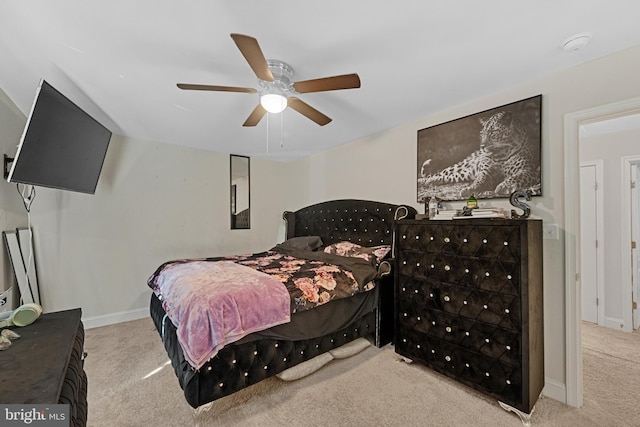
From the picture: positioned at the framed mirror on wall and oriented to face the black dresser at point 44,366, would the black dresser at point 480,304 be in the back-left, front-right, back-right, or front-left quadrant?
front-left

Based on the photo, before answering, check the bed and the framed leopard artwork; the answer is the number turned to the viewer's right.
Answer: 0

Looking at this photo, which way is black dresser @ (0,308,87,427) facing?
to the viewer's right

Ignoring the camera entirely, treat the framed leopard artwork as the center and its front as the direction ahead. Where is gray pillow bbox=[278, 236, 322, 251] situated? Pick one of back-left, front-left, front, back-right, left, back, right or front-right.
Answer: front-right

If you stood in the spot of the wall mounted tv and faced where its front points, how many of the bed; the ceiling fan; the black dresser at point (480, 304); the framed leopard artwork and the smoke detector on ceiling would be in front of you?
5

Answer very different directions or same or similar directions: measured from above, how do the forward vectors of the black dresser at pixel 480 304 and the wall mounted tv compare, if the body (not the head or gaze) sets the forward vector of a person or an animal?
very different directions

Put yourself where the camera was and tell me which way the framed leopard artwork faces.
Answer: facing the viewer and to the left of the viewer

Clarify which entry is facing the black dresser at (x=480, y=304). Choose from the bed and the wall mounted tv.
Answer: the wall mounted tv

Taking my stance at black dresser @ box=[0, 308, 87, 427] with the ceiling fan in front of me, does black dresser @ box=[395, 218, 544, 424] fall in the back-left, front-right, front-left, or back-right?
front-right
